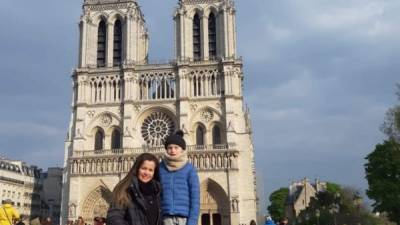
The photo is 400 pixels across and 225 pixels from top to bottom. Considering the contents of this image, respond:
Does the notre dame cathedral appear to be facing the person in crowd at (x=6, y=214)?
yes

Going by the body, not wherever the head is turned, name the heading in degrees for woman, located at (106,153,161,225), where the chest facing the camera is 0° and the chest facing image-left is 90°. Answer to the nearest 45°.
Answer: approximately 315°

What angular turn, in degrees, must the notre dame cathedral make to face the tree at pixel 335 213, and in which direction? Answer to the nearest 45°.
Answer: approximately 90° to its left

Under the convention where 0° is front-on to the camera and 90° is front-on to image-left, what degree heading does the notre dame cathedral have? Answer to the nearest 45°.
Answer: approximately 0°

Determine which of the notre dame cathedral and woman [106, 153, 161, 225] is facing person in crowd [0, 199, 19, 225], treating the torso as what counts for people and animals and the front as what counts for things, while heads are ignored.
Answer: the notre dame cathedral

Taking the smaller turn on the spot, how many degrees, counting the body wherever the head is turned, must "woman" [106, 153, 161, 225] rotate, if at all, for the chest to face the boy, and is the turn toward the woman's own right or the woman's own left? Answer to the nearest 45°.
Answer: approximately 90° to the woman's own left

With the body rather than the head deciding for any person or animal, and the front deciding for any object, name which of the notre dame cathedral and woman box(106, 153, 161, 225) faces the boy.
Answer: the notre dame cathedral

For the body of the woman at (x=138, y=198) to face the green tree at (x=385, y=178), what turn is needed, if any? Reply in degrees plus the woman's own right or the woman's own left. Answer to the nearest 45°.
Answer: approximately 90° to the woman's own left
